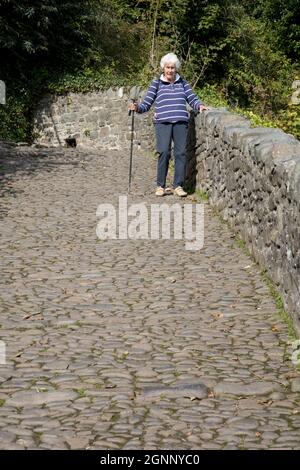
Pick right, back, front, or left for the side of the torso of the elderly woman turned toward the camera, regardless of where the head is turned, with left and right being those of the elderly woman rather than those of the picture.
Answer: front

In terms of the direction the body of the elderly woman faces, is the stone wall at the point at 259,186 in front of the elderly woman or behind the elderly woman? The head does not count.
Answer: in front

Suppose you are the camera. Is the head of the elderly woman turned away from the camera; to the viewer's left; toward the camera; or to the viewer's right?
toward the camera

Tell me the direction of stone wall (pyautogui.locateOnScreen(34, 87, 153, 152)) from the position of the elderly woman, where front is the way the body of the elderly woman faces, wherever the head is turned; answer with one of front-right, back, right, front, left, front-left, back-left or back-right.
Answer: back
